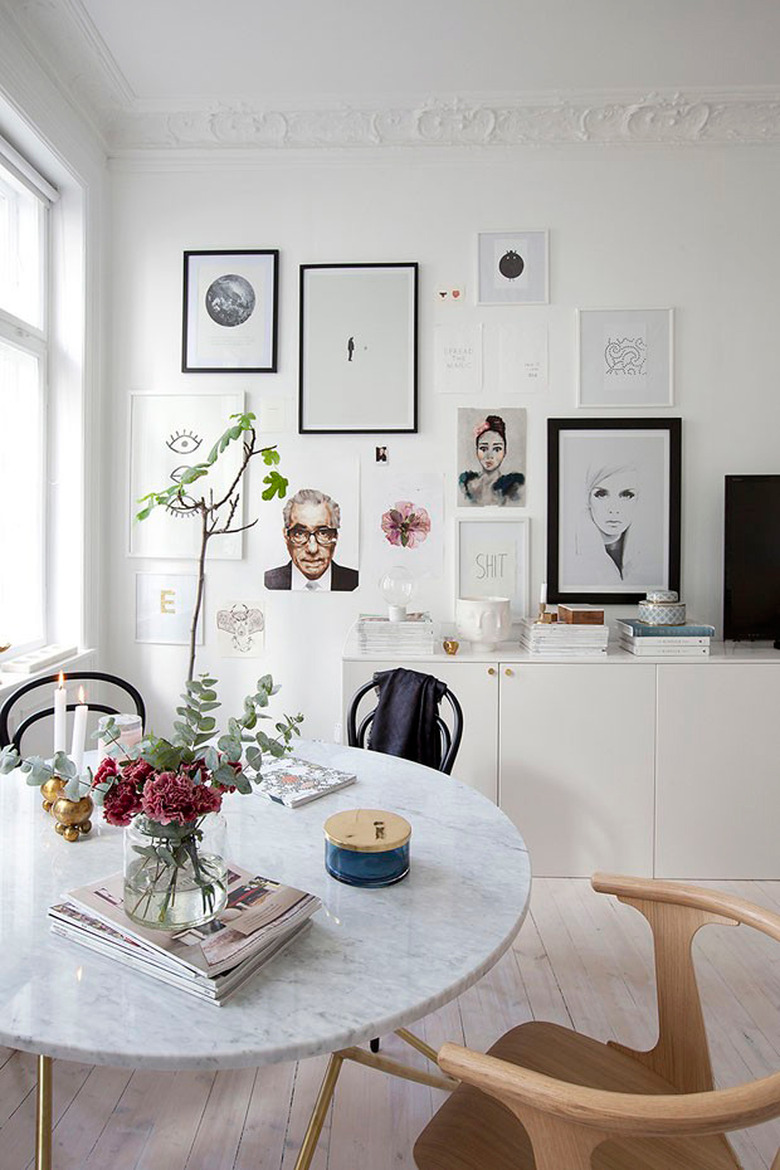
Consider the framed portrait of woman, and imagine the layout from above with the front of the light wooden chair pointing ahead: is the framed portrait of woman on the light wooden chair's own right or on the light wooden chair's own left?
on the light wooden chair's own right

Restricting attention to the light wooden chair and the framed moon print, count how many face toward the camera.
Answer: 1

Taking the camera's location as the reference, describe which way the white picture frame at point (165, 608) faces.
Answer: facing the viewer

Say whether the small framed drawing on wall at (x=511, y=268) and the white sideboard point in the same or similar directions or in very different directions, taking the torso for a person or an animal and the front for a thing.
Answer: same or similar directions

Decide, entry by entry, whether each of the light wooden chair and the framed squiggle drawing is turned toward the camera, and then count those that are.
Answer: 1

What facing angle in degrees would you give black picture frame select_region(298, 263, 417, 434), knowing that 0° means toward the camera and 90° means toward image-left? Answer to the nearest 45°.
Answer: approximately 0°

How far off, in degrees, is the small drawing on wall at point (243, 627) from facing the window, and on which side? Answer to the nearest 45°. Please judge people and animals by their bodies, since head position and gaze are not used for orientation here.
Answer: approximately 90° to its right

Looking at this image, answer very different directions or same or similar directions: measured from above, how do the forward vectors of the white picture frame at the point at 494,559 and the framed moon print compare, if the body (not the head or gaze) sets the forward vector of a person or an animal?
same or similar directions

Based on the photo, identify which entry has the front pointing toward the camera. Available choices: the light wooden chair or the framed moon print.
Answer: the framed moon print

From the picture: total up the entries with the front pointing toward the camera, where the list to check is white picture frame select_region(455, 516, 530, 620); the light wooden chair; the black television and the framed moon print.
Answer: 3

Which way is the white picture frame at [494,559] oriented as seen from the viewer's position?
toward the camera

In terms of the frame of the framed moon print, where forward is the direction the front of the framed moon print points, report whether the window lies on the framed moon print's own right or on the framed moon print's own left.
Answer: on the framed moon print's own right

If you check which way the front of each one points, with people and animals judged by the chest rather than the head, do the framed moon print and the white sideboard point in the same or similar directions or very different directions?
same or similar directions

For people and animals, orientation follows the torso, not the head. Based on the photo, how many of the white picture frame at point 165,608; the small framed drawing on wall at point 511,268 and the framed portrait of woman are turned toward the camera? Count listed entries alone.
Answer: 3

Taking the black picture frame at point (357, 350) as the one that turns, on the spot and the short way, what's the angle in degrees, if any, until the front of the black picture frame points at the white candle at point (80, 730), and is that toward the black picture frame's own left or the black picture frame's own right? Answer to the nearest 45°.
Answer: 0° — it already faces it

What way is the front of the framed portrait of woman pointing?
toward the camera

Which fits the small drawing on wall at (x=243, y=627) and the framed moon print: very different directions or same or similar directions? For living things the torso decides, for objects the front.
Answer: same or similar directions

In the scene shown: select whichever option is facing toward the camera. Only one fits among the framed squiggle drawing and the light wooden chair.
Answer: the framed squiggle drawing
